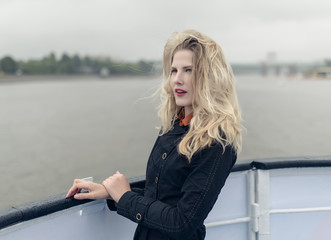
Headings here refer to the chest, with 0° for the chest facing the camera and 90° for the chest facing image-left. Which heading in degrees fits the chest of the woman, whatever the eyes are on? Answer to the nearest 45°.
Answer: approximately 45°
